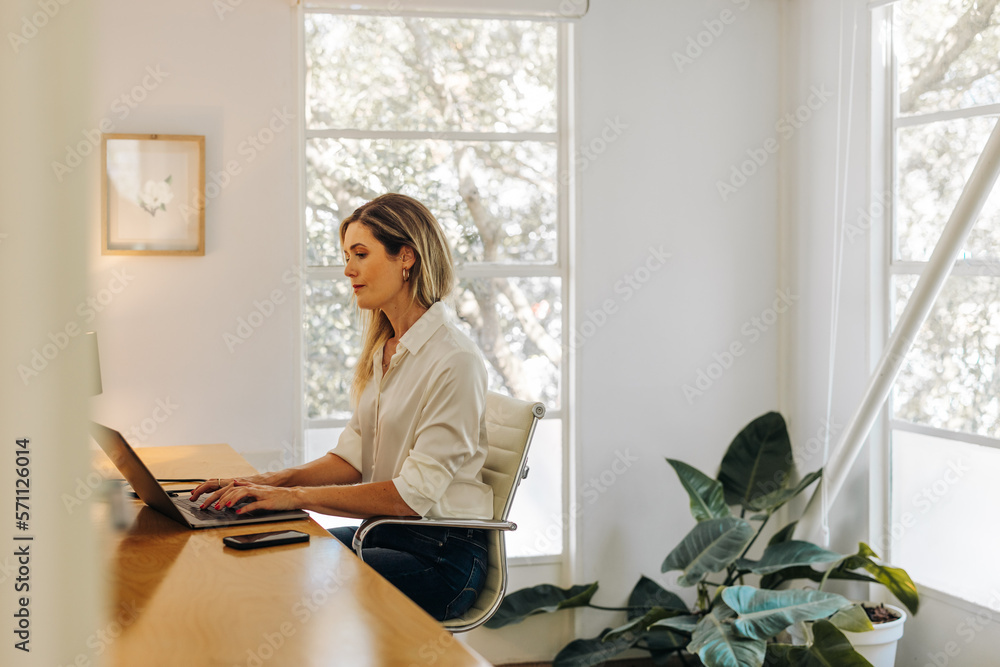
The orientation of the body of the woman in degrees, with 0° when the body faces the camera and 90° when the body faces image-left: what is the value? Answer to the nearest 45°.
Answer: approximately 90°

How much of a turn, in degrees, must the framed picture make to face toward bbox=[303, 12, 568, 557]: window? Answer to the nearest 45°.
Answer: approximately 90° to its left

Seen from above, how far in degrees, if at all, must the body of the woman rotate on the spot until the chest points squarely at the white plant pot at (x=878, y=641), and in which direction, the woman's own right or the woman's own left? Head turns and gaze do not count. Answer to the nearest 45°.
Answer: approximately 180°

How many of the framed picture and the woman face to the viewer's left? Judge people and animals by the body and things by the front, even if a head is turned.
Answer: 1

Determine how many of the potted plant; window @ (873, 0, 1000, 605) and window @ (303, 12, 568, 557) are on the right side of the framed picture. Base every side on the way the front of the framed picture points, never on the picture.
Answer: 0

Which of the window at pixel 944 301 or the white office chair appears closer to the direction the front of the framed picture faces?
the white office chair

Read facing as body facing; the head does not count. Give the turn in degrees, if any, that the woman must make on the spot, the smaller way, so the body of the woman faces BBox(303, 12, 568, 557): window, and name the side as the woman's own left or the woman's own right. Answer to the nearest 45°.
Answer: approximately 90° to the woman's own right

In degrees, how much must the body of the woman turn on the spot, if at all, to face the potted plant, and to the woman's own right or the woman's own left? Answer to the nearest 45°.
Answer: approximately 135° to the woman's own right

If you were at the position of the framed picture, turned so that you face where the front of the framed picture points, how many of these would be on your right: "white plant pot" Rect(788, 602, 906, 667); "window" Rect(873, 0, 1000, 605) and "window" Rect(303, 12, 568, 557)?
0

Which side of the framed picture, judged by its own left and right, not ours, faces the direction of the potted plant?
left

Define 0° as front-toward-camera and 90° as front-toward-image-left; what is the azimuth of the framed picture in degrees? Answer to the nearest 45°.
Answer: approximately 0°

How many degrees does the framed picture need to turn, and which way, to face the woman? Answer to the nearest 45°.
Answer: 0° — it already faces them

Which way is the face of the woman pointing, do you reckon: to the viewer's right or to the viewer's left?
to the viewer's left

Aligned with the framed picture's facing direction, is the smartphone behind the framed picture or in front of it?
in front

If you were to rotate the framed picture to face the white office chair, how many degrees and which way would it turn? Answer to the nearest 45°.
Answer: approximately 45° to its left

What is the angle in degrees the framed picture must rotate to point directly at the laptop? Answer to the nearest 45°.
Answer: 0° — it already faces it

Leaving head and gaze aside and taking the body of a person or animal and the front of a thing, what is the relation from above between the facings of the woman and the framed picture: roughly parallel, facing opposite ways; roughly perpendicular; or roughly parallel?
roughly perpendicular

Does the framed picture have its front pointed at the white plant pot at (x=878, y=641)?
no

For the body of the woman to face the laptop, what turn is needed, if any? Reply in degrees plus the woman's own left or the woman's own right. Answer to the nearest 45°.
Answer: approximately 45° to the woman's own left
